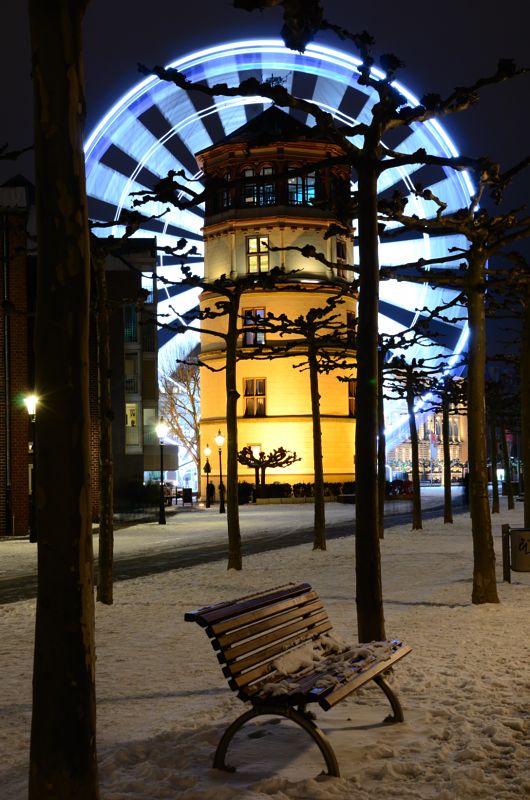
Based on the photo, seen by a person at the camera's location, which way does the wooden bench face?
facing the viewer and to the right of the viewer

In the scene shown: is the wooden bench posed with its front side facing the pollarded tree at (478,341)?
no

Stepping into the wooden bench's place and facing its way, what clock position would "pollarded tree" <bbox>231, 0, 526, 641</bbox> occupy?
The pollarded tree is roughly at 8 o'clock from the wooden bench.
